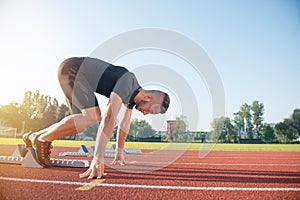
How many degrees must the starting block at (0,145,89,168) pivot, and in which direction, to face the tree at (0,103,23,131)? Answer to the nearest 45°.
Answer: approximately 90° to its left

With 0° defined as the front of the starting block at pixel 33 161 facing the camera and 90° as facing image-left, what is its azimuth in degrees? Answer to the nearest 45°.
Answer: approximately 270°
